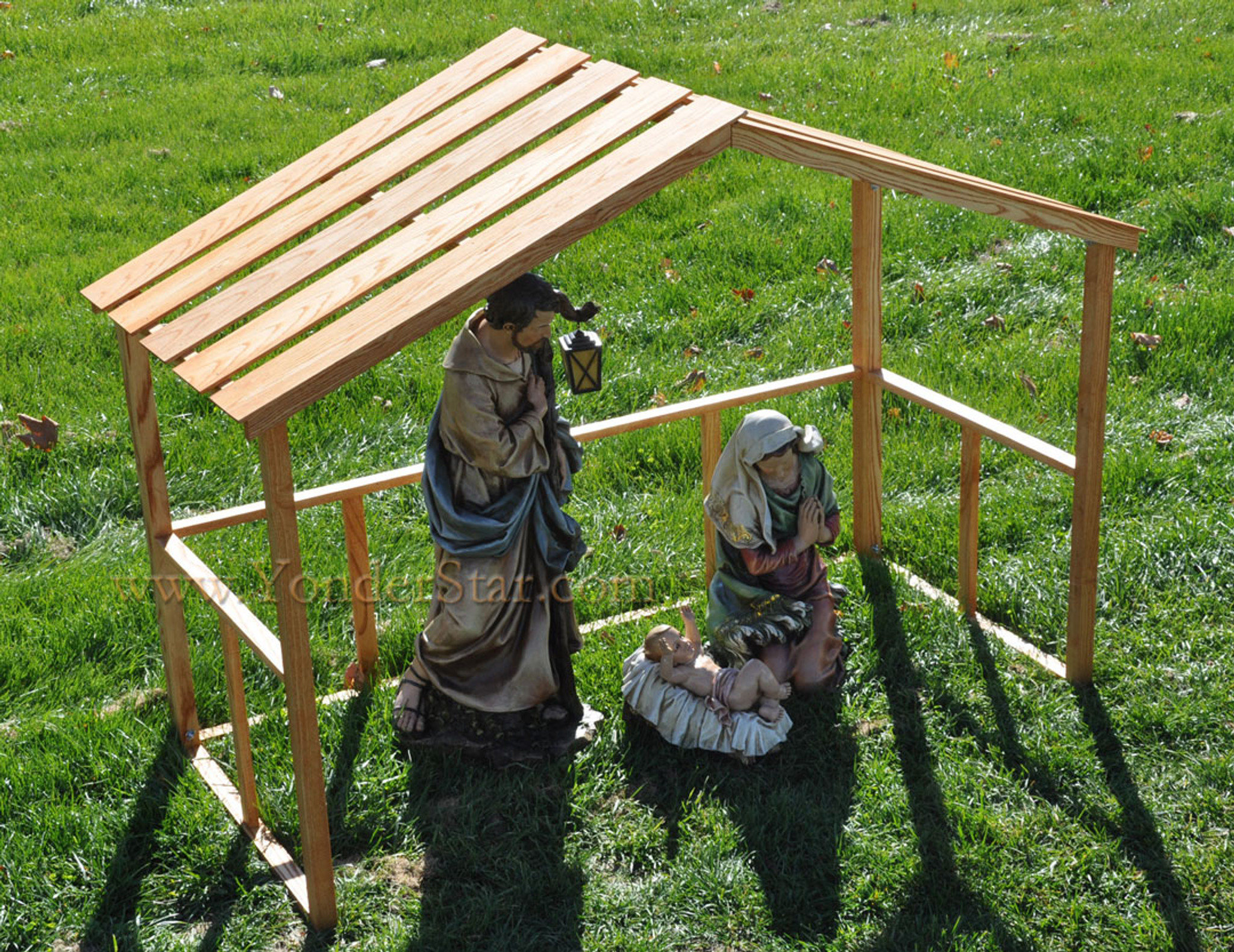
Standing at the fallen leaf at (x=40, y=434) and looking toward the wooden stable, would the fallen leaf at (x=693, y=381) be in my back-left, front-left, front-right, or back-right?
front-left

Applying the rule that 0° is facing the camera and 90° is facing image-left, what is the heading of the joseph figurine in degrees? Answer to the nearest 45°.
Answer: approximately 315°

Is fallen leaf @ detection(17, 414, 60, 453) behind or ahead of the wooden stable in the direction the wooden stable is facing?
behind

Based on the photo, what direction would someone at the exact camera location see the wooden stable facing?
facing the viewer and to the right of the viewer

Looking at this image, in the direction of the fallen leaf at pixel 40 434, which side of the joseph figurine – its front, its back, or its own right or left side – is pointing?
back

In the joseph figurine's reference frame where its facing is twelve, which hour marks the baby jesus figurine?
The baby jesus figurine is roughly at 11 o'clock from the joseph figurine.

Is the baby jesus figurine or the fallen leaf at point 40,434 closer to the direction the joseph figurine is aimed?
the baby jesus figurine

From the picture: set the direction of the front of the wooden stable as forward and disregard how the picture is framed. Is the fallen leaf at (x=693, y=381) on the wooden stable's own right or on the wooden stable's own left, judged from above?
on the wooden stable's own left
